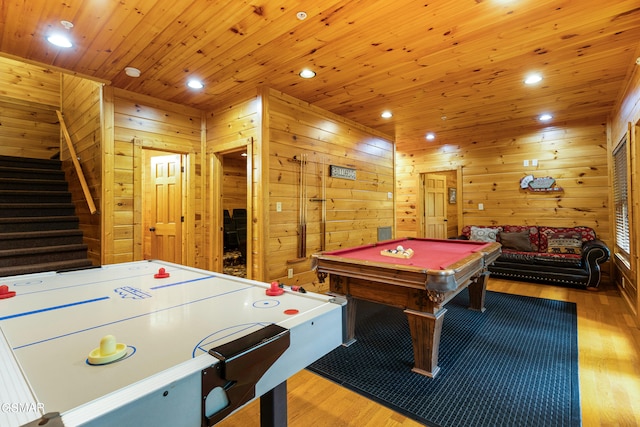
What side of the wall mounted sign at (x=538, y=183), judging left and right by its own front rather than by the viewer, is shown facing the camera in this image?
front

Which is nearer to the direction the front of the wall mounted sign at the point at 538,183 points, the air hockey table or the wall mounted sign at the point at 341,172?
the air hockey table

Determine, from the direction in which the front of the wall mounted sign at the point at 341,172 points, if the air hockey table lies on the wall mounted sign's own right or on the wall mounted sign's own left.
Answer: on the wall mounted sign's own right

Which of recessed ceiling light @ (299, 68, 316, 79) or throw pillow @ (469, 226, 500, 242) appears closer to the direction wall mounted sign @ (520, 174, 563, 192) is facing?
the recessed ceiling light

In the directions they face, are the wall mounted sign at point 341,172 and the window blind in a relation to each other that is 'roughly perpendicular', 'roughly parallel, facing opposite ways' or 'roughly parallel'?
roughly parallel, facing opposite ways

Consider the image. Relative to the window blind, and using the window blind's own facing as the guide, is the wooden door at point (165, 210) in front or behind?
in front

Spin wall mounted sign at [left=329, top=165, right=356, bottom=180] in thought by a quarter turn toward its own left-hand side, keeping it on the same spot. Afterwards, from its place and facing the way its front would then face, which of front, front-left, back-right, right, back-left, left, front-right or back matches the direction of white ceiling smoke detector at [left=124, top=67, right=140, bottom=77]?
back

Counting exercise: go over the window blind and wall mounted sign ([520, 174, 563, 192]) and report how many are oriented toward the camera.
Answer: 1

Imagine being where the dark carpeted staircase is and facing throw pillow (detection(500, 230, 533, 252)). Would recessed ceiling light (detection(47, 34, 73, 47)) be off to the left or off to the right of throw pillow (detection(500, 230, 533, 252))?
right

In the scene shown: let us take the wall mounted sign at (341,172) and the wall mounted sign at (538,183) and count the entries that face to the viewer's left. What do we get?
0

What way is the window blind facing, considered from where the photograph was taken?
facing to the left of the viewer

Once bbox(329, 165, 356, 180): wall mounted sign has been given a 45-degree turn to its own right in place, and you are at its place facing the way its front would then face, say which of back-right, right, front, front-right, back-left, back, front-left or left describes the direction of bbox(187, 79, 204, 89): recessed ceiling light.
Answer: front-right

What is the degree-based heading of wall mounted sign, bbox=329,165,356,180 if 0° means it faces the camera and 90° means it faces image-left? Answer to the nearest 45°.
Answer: approximately 315°
